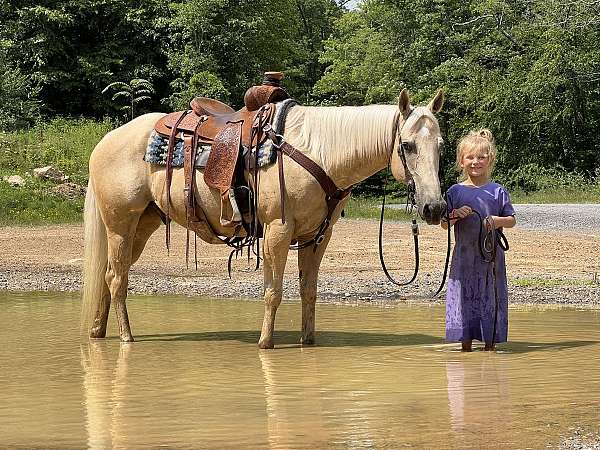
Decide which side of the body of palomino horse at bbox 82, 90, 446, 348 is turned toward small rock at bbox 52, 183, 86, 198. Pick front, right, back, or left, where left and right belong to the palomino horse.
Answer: left

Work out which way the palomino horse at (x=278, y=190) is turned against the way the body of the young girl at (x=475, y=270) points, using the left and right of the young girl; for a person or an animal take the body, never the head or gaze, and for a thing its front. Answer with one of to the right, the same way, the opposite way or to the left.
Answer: to the left

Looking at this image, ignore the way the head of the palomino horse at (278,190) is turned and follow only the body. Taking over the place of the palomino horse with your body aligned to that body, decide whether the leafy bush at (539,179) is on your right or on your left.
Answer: on your left

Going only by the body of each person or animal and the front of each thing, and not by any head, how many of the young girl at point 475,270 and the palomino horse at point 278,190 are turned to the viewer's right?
1

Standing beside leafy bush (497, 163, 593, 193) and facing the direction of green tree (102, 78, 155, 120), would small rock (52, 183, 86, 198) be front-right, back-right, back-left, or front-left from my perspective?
front-left

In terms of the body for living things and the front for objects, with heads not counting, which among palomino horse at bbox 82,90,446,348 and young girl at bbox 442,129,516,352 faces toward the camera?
the young girl

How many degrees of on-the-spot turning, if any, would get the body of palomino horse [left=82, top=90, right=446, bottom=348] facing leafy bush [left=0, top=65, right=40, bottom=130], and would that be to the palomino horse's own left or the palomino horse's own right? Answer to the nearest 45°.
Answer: approximately 90° to the palomino horse's own left

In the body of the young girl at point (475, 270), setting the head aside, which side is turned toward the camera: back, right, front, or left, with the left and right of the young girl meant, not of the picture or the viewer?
front

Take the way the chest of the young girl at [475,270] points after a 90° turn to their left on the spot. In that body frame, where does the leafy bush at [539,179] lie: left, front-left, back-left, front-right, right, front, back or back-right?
left

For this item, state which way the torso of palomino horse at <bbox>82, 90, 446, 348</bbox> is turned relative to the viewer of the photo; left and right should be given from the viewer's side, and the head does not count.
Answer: facing to the right of the viewer

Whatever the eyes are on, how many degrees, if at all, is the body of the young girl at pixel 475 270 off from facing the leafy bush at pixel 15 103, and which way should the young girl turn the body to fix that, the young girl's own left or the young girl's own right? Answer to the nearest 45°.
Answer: approximately 135° to the young girl's own right
